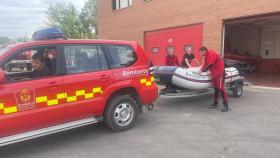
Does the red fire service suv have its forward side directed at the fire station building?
no

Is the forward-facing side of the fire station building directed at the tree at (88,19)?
no

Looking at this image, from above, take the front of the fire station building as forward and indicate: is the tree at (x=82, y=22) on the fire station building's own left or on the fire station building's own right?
on the fire station building's own right

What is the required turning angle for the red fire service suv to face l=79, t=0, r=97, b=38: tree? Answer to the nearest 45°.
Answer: approximately 135° to its right

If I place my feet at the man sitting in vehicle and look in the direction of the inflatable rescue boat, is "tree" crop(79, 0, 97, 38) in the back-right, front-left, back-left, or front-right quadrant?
front-left

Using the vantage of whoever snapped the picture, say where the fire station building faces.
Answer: facing the viewer and to the left of the viewer

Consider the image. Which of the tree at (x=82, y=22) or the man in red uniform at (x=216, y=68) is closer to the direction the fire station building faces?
the man in red uniform

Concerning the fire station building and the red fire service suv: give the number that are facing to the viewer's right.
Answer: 0

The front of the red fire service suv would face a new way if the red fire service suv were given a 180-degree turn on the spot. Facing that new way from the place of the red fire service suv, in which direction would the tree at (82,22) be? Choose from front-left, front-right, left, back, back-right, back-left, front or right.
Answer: front-left

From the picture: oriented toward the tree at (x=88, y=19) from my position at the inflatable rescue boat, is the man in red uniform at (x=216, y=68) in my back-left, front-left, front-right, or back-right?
back-right

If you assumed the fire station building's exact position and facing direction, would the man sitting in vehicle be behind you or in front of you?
in front
